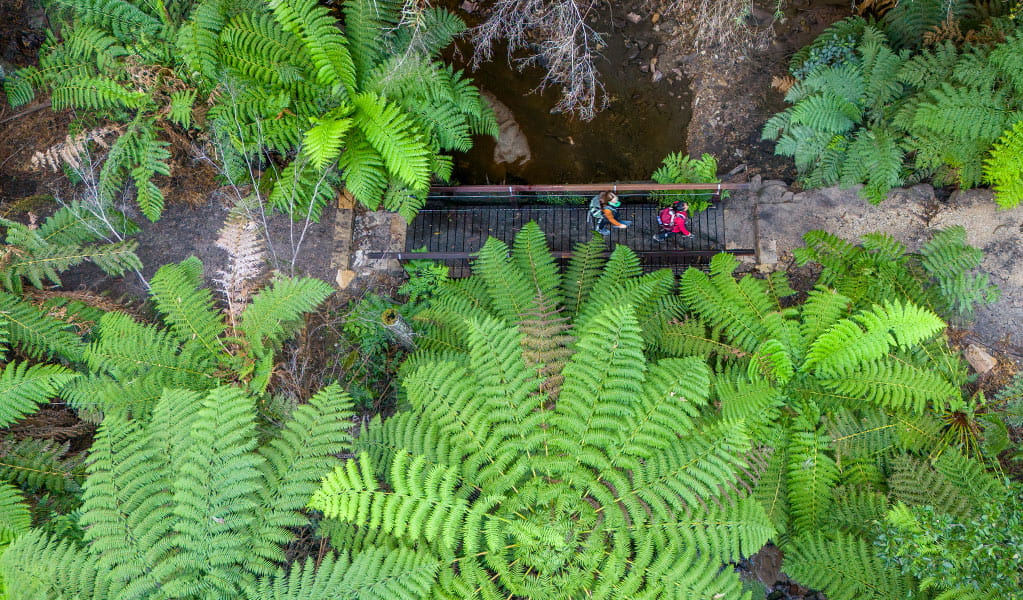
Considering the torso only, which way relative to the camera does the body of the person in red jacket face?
to the viewer's right

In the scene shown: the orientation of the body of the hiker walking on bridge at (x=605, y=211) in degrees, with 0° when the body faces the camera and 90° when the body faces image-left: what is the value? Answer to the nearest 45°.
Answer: approximately 270°

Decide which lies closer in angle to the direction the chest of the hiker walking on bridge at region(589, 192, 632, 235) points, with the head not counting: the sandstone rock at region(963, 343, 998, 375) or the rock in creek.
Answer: the sandstone rock

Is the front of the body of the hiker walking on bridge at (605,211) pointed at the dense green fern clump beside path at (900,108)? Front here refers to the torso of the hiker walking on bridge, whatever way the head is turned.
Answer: yes

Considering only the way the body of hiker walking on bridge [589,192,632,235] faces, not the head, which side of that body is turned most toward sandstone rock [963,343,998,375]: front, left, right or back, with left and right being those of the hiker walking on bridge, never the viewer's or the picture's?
front

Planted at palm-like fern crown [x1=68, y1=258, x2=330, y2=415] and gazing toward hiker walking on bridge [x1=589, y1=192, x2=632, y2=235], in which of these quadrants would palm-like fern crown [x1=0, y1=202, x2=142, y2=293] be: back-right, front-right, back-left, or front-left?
back-left

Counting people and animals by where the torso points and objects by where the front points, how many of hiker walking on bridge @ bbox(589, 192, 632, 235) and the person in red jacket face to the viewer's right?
2
